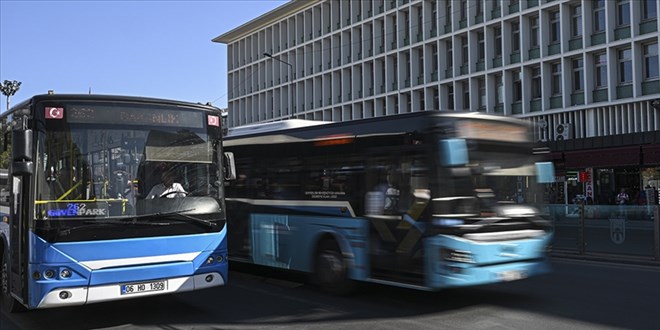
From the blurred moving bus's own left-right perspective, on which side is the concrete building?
on its left

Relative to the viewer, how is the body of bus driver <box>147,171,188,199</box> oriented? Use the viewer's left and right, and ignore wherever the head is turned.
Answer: facing the viewer

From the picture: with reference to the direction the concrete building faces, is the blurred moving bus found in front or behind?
in front

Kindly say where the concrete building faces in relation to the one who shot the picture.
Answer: facing the viewer and to the left of the viewer

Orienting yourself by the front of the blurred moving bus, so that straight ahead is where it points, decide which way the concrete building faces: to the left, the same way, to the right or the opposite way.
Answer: to the right

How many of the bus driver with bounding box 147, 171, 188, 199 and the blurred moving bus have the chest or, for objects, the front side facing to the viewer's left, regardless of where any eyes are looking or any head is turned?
0

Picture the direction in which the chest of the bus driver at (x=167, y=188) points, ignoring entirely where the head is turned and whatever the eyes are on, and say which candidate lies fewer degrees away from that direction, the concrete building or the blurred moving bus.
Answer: the blurred moving bus

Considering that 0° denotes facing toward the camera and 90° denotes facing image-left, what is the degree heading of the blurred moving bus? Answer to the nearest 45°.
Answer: approximately 315°
